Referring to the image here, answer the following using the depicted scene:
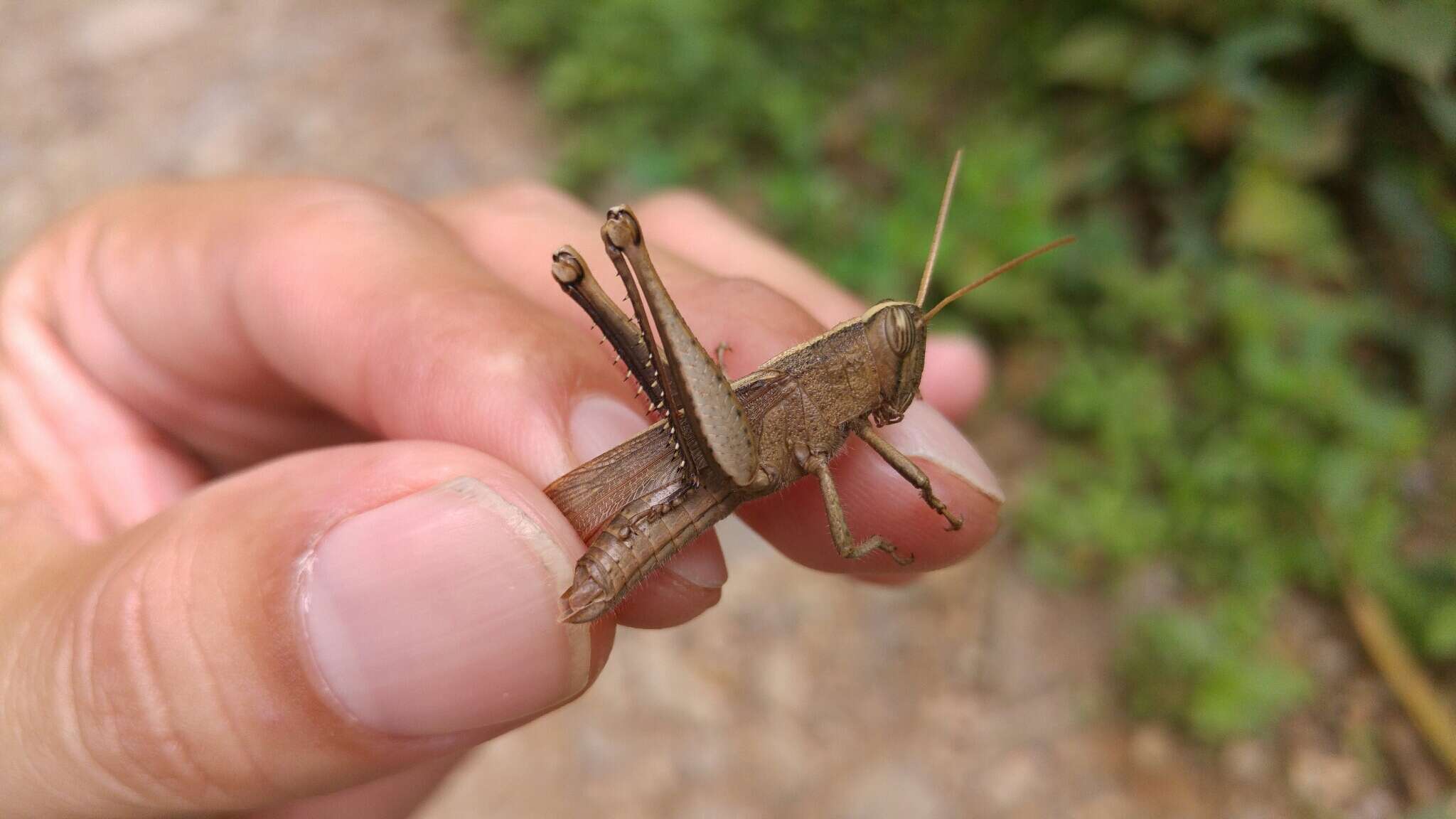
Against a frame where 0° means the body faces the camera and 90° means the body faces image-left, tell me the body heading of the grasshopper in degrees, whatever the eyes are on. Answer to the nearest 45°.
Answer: approximately 270°
